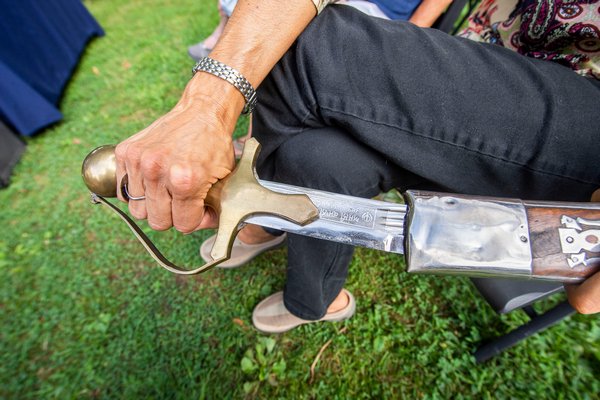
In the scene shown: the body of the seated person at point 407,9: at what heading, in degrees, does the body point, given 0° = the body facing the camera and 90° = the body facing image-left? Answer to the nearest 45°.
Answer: approximately 90°

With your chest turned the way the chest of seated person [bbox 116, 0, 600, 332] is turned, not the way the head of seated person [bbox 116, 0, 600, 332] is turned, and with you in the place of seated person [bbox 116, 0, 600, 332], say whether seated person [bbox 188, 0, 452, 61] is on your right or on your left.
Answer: on your right

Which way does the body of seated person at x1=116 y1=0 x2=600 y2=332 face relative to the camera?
to the viewer's left

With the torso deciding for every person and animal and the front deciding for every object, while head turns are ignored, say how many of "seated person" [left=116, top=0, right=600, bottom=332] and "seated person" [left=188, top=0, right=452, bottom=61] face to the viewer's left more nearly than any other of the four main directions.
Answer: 2

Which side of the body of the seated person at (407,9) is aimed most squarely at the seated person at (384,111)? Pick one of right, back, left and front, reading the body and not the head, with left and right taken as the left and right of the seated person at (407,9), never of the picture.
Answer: left
